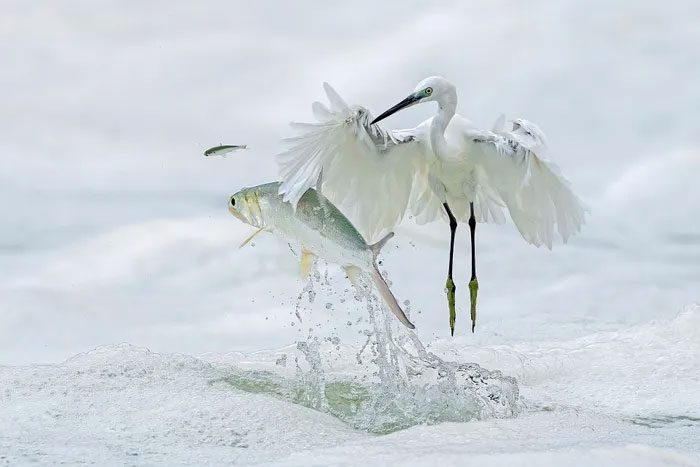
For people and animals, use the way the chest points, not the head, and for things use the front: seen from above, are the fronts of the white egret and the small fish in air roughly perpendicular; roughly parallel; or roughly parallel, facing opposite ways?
roughly perpendicular

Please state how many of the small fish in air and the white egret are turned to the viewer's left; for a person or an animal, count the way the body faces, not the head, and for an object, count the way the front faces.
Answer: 1

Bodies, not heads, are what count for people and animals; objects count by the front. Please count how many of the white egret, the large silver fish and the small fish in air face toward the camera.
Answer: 1

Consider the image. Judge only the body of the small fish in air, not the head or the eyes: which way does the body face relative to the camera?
to the viewer's left

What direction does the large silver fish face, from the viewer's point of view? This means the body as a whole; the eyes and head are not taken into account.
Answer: to the viewer's left

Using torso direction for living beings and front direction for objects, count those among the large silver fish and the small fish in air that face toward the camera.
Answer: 0

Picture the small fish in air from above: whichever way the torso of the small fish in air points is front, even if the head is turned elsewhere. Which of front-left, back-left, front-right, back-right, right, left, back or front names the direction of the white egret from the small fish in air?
back-right

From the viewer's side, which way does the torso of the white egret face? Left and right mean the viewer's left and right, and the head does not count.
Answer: facing the viewer

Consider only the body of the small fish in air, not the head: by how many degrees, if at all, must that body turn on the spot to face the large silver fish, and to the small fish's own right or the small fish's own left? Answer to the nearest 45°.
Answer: approximately 180°

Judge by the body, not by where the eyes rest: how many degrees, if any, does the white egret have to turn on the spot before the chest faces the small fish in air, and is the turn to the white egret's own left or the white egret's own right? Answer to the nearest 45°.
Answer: approximately 45° to the white egret's own right

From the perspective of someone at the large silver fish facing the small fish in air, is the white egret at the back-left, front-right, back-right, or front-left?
back-right

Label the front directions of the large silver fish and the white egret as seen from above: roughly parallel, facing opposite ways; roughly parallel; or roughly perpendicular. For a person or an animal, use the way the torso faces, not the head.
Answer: roughly perpendicular
